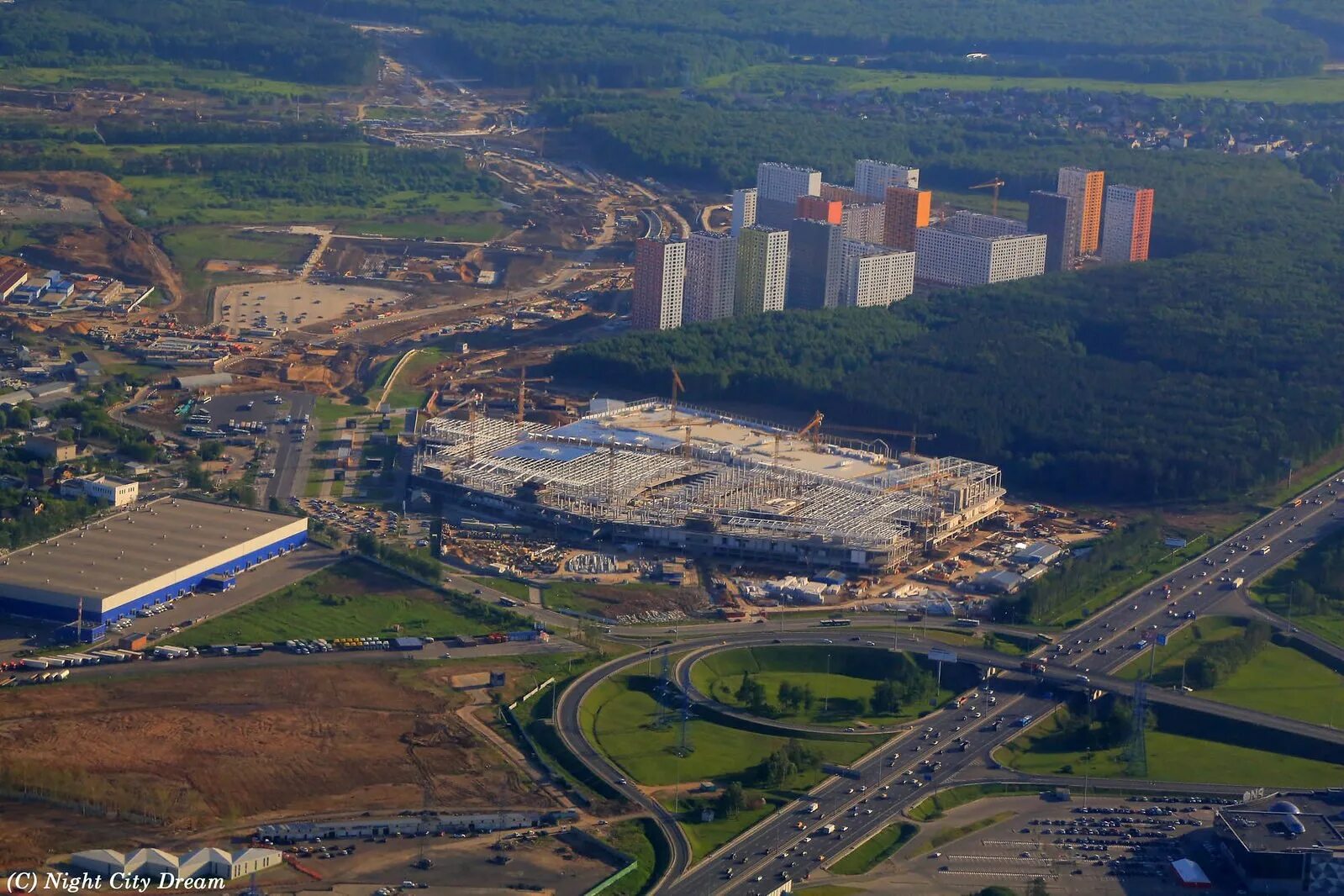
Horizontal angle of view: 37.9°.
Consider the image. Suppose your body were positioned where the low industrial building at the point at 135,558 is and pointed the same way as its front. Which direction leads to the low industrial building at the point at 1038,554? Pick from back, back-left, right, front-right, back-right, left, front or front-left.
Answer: front-left

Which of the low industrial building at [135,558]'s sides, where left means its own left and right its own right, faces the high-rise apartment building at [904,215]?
left

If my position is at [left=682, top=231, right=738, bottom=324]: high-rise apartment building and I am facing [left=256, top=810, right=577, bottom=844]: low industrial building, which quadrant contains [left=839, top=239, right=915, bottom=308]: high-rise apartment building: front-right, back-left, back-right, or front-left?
back-left

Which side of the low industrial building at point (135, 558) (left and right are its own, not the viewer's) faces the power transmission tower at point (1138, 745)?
front

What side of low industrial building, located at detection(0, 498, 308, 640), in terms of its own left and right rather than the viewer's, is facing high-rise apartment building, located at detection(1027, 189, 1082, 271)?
left

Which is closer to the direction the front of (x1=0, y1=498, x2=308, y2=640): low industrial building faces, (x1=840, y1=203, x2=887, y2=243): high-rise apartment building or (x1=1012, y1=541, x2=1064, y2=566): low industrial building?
the low industrial building

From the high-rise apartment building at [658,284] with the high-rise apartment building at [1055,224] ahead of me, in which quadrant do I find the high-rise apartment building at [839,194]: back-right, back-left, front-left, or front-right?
front-left

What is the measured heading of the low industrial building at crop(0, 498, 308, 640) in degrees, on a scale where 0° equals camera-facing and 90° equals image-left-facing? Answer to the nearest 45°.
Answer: approximately 315°

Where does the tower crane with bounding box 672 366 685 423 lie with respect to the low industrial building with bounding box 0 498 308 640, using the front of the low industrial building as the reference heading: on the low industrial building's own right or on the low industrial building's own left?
on the low industrial building's own left

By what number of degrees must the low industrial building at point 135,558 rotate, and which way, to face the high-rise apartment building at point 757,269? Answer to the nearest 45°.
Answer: approximately 90° to its left

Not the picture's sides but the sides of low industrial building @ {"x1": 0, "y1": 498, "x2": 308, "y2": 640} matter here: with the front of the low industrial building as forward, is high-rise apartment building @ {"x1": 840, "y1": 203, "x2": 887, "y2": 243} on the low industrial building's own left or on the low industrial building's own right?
on the low industrial building's own left

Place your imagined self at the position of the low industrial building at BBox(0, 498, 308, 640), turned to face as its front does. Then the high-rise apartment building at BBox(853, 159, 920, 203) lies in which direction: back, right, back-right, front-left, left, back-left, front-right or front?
left
